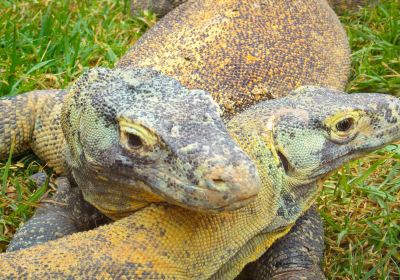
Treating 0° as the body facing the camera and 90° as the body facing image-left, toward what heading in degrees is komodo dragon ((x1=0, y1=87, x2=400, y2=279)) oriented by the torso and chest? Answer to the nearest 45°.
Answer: approximately 270°
